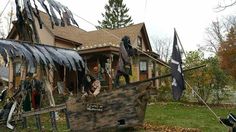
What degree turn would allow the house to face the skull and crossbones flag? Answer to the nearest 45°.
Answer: approximately 45° to its left

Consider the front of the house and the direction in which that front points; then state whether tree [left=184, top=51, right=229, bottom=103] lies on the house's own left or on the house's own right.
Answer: on the house's own left

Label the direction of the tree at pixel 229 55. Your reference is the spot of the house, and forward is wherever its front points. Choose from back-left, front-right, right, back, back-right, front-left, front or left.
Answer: back-left

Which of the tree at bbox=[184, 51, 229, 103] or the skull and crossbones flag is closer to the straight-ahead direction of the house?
the skull and crossbones flag

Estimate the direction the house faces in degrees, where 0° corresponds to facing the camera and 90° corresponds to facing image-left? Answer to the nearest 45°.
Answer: approximately 45°

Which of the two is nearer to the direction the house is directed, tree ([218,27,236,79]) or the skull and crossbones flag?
the skull and crossbones flag
